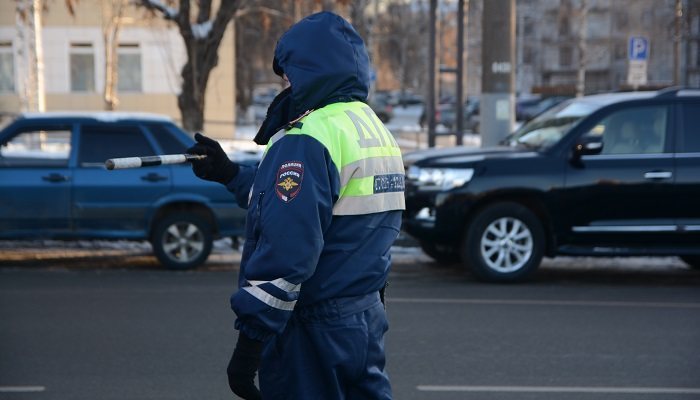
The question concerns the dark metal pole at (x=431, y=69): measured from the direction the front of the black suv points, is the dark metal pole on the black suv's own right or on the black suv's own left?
on the black suv's own right

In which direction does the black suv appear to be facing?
to the viewer's left

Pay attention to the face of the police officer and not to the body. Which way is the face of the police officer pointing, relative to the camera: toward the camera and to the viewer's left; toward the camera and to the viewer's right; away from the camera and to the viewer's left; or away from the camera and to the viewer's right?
away from the camera and to the viewer's left

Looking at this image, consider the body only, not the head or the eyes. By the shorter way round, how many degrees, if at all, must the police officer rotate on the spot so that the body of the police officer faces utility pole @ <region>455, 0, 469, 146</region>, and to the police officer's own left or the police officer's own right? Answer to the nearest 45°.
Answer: approximately 45° to the police officer's own right

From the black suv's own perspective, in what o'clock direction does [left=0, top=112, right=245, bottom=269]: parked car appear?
The parked car is roughly at 12 o'clock from the black suv.

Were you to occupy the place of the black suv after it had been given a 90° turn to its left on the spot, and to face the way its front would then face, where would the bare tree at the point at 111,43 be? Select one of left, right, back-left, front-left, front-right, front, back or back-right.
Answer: back-right
